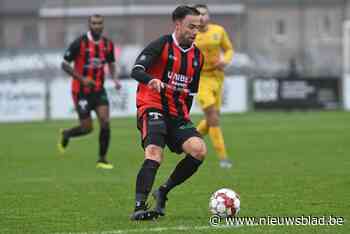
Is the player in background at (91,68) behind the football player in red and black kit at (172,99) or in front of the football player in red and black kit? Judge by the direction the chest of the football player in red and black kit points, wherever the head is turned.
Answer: behind

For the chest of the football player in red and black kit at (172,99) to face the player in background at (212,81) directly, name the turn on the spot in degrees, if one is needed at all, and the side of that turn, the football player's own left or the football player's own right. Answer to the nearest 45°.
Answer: approximately 135° to the football player's own left

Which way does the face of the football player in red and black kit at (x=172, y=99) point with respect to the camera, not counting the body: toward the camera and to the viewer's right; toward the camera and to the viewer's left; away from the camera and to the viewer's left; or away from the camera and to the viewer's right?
toward the camera and to the viewer's right

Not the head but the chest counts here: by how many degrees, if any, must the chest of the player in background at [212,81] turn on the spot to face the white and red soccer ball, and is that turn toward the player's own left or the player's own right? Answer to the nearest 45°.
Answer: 0° — they already face it

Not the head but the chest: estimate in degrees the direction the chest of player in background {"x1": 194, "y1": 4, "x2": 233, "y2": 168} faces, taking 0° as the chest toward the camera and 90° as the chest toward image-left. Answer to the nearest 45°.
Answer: approximately 0°
